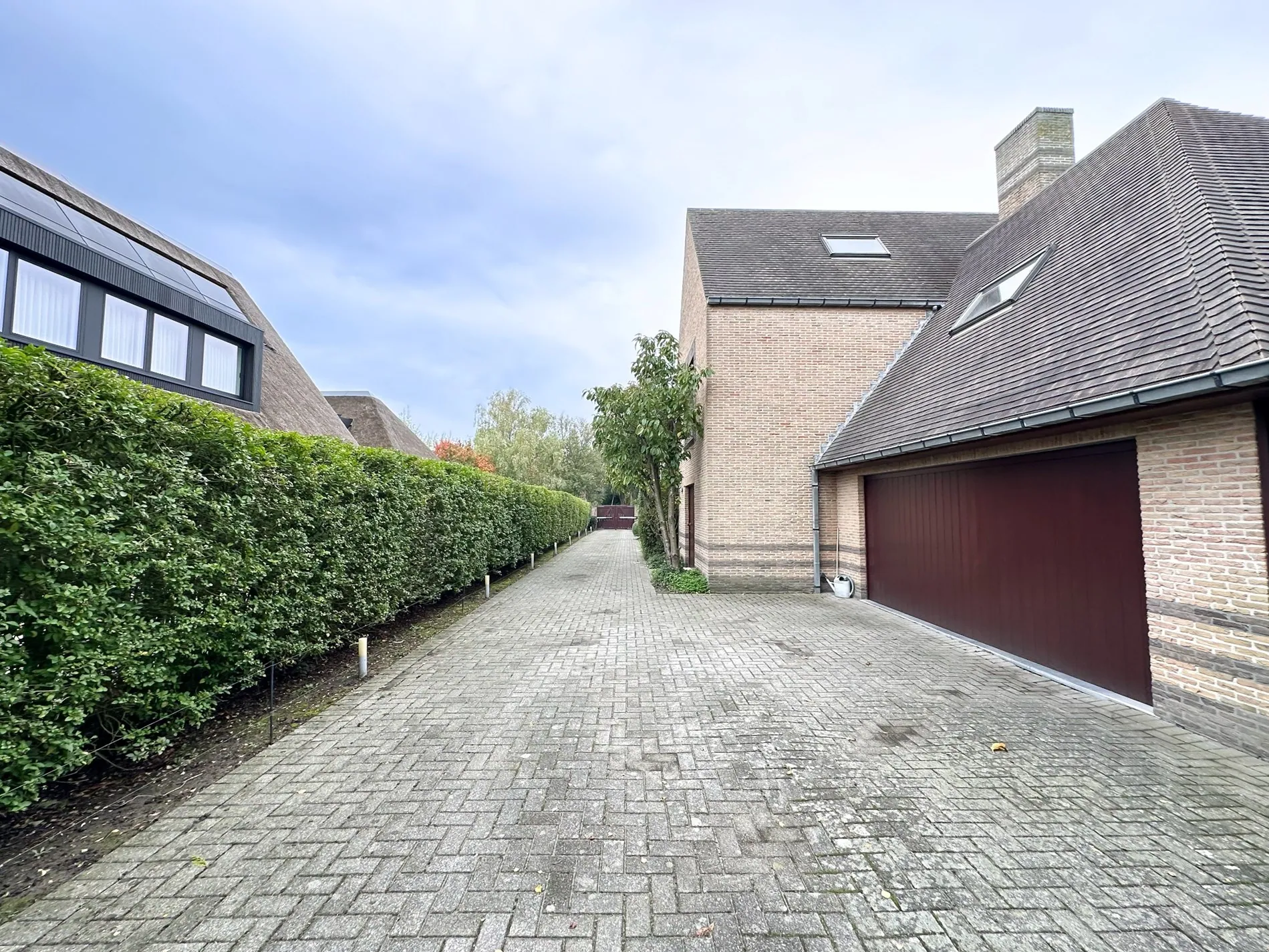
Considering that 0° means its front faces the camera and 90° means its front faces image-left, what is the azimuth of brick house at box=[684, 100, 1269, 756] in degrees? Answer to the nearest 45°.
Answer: approximately 45°

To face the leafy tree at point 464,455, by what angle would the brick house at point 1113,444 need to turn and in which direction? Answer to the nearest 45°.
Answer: approximately 90° to its right

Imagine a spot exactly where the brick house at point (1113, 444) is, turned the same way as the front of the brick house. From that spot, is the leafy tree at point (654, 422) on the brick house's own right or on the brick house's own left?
on the brick house's own right

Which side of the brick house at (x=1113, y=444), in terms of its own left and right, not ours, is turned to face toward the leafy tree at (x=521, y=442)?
right

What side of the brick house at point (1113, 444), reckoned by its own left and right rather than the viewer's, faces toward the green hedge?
front
